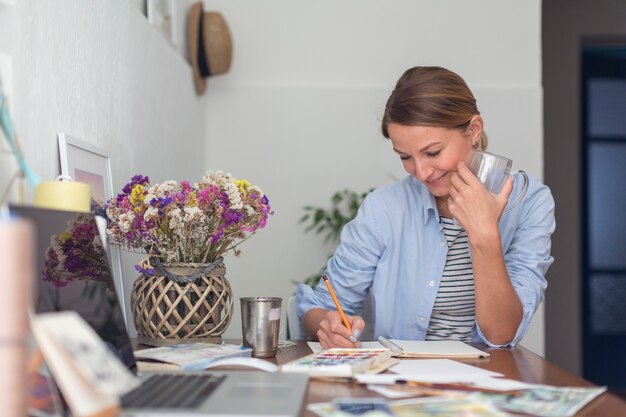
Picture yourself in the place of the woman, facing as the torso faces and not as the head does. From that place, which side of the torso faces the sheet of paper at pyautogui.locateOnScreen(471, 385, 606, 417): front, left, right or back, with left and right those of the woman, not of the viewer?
front

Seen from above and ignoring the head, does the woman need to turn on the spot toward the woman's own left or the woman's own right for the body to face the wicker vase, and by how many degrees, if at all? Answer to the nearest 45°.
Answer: approximately 45° to the woman's own right

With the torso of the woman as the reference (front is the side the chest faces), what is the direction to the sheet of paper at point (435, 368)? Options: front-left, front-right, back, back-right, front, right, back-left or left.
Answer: front

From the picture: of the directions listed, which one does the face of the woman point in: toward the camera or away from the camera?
toward the camera

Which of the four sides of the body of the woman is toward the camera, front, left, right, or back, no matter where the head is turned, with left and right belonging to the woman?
front

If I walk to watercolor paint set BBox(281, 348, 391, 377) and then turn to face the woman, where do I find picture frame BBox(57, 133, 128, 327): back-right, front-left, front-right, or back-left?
front-left

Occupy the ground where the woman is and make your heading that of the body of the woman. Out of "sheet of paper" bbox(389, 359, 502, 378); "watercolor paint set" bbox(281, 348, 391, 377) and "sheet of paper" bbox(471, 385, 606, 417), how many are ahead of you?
3
